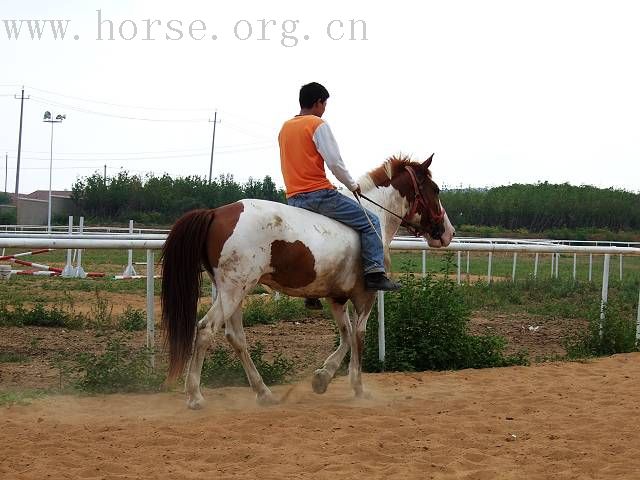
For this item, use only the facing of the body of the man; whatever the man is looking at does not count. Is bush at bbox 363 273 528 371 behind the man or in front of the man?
in front

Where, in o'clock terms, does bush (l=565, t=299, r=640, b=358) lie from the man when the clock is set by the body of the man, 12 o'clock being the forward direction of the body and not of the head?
The bush is roughly at 12 o'clock from the man.

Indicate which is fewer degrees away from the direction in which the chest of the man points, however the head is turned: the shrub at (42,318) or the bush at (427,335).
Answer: the bush

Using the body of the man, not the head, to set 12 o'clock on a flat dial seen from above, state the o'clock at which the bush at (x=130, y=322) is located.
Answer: The bush is roughly at 9 o'clock from the man.

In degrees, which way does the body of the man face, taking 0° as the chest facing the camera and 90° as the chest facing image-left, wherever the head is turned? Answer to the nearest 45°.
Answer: approximately 225°

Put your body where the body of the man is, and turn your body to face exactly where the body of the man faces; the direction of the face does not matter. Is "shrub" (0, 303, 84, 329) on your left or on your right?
on your left

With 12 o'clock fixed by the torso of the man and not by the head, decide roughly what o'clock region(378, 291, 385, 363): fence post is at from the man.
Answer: The fence post is roughly at 11 o'clock from the man.

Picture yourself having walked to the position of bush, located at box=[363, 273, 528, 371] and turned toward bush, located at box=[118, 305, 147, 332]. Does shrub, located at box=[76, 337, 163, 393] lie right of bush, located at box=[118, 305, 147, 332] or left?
left

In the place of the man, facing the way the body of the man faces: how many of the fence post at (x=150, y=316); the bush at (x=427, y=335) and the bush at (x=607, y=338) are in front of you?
2
